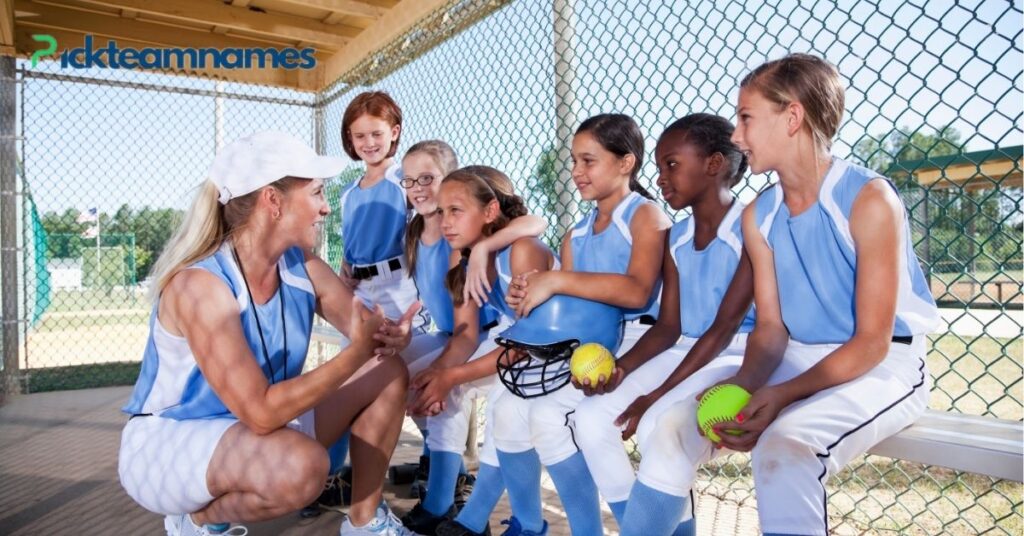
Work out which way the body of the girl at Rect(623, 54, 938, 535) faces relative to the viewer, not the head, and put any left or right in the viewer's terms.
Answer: facing the viewer and to the left of the viewer

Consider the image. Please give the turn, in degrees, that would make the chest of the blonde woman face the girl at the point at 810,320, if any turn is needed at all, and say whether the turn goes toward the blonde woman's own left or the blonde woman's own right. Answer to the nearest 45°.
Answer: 0° — they already face them

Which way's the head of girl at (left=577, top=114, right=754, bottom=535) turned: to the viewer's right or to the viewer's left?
to the viewer's left

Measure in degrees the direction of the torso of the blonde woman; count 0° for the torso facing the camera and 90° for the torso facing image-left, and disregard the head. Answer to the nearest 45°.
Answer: approximately 315°

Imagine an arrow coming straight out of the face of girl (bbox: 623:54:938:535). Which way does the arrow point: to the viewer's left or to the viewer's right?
to the viewer's left

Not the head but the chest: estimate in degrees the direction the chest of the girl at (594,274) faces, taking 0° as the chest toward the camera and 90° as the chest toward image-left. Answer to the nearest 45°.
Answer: approximately 45°

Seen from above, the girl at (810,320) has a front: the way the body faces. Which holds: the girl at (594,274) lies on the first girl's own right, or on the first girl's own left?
on the first girl's own right

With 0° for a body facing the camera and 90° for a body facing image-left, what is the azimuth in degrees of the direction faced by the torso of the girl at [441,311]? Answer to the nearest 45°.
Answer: approximately 45°

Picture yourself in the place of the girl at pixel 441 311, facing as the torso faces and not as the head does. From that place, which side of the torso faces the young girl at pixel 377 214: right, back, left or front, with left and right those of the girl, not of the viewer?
right

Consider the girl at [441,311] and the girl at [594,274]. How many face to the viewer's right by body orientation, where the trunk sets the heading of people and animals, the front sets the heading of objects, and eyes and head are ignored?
0

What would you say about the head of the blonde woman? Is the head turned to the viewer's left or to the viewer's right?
to the viewer's right

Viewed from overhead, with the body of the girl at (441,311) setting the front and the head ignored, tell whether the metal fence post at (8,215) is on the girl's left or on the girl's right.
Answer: on the girl's right

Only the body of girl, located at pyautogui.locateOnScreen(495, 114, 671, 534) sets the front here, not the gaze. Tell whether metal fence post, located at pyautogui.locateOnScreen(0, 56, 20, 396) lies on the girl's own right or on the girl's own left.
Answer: on the girl's own right

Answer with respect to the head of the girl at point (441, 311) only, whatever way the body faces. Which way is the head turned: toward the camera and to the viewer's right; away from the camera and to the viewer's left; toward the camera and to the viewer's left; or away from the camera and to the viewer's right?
toward the camera and to the viewer's left
